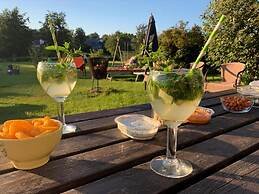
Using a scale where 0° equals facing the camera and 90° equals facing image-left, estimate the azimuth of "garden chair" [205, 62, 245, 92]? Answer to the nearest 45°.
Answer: approximately 45°

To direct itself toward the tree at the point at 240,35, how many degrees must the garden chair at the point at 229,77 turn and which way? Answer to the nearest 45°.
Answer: approximately 135° to its right

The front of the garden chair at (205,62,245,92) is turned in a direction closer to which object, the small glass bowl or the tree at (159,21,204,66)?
the small glass bowl

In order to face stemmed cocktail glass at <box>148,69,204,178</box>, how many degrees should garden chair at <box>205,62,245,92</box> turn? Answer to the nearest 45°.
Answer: approximately 45° to its left

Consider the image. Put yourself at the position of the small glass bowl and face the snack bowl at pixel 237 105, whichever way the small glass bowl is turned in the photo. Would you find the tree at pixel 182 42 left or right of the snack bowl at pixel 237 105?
left

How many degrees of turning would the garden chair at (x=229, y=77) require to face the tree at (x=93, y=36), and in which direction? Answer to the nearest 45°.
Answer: approximately 90° to its right
